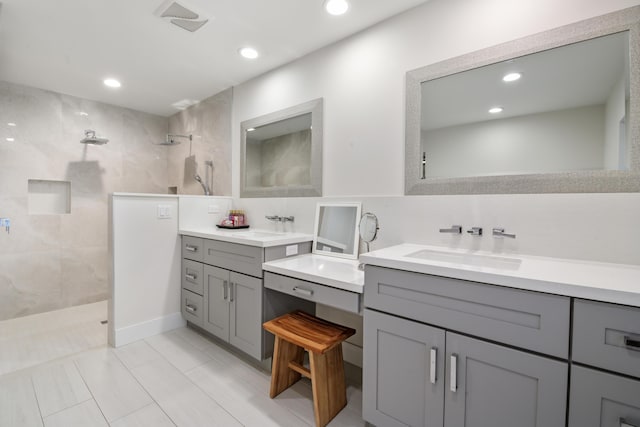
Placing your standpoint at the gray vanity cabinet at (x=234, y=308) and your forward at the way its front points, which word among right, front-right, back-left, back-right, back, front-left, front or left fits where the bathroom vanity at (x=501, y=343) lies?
left

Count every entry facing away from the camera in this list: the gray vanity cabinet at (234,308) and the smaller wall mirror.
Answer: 0

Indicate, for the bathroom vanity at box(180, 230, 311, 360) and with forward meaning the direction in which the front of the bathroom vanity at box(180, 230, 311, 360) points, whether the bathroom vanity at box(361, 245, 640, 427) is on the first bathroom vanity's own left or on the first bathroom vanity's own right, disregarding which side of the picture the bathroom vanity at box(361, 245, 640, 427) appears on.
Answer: on the first bathroom vanity's own left

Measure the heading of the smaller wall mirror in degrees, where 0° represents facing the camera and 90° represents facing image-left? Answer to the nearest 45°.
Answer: approximately 45°

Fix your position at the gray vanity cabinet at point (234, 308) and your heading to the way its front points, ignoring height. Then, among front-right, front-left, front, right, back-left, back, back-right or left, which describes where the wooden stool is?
left

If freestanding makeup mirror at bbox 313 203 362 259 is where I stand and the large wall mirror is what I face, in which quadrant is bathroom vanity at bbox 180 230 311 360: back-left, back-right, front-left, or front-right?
back-right

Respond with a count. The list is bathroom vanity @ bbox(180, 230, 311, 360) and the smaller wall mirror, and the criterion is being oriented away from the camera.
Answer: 0

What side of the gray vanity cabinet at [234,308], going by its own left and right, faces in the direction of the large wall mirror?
left

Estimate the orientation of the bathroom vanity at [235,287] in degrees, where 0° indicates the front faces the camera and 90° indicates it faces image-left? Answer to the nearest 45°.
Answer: approximately 45°

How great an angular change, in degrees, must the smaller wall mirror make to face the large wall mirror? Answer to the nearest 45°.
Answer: approximately 90° to its left
